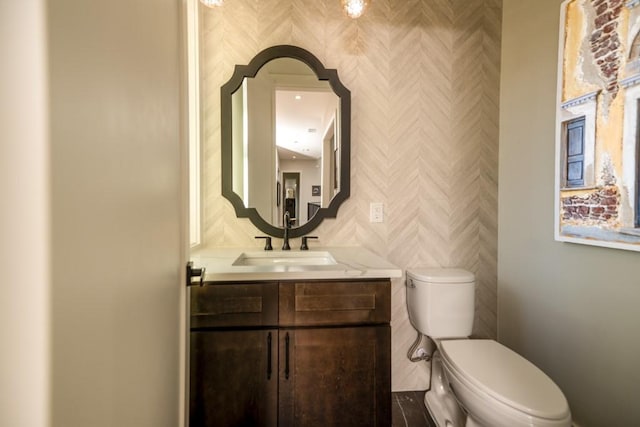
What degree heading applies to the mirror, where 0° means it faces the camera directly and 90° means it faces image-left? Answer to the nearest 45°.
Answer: approximately 0°

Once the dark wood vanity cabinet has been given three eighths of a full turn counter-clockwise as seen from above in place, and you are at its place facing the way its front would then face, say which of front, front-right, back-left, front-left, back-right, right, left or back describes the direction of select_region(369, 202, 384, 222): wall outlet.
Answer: front

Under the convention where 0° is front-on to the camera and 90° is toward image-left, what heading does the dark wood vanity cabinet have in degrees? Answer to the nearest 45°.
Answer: approximately 0°

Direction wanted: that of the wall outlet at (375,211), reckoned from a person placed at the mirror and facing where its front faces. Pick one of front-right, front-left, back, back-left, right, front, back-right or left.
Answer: left

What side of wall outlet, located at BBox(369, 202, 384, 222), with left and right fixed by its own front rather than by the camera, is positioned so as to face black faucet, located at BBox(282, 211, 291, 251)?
right

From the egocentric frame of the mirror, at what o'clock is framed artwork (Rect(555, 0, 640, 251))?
The framed artwork is roughly at 10 o'clock from the mirror.

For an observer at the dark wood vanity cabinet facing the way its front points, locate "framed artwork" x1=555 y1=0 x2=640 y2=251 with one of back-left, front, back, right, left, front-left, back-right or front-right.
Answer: left
